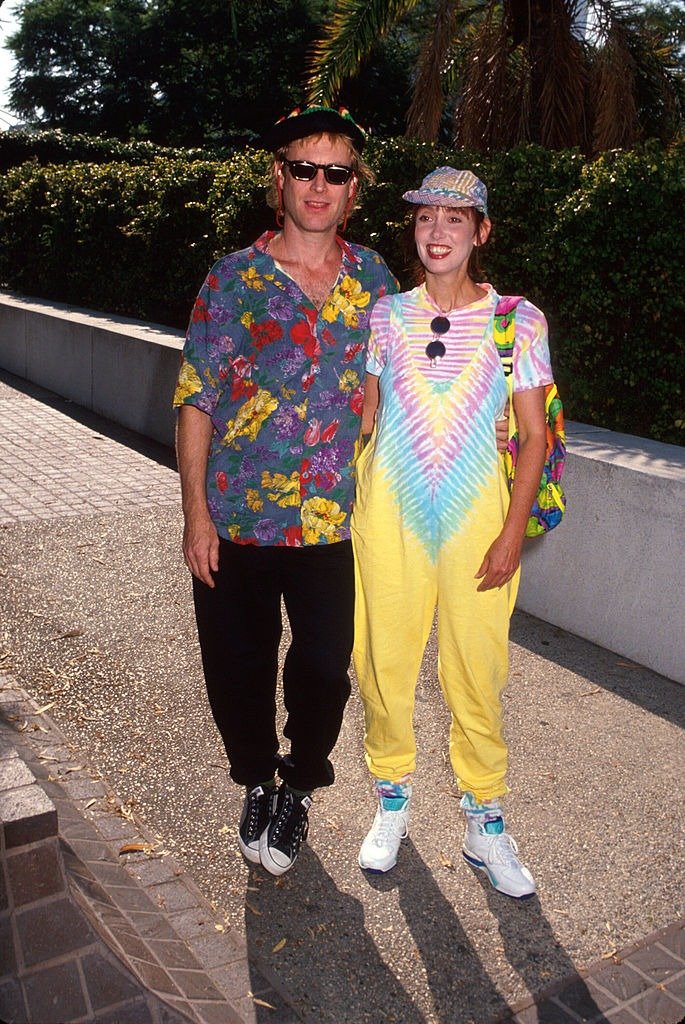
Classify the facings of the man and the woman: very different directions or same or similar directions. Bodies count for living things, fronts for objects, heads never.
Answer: same or similar directions

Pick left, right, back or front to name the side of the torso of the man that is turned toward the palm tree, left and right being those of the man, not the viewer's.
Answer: back

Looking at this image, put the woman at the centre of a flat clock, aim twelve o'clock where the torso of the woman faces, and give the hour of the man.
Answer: The man is roughly at 3 o'clock from the woman.

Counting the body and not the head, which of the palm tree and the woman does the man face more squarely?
the woman

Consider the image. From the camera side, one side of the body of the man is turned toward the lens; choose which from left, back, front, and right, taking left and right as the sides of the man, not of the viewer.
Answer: front

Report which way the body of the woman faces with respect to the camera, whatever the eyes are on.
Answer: toward the camera

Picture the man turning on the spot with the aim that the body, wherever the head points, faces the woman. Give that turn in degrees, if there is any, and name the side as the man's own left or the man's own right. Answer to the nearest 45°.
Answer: approximately 90° to the man's own left

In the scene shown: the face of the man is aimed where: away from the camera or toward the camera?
toward the camera

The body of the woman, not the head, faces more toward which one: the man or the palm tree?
the man

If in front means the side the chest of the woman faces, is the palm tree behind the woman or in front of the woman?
behind
